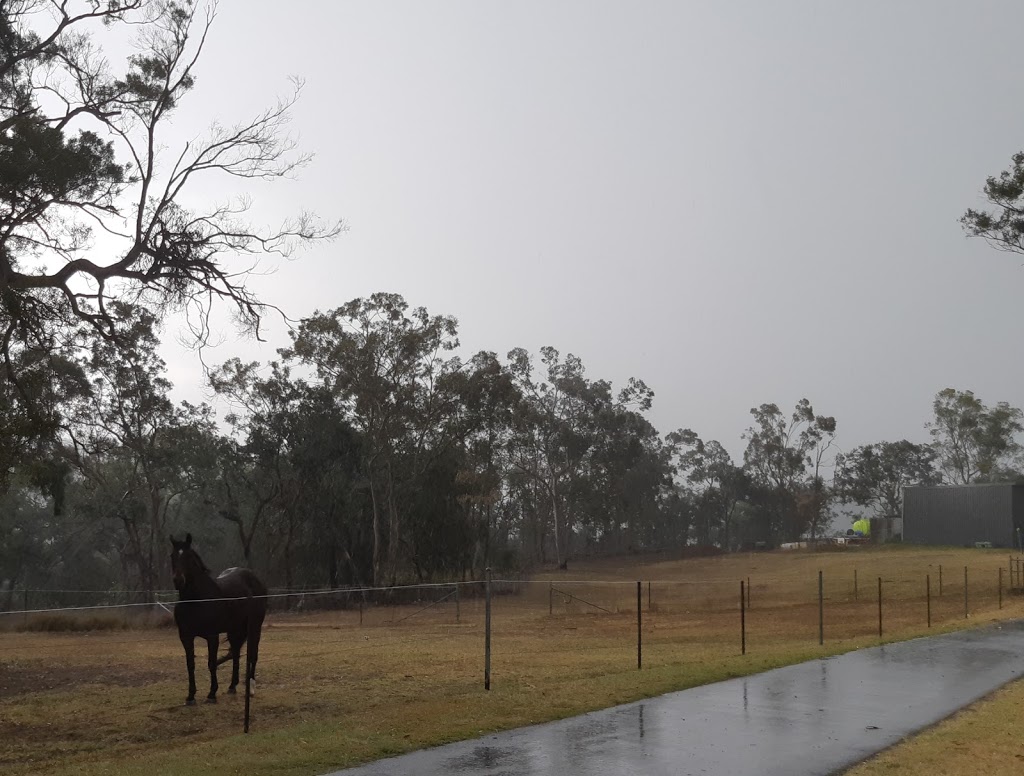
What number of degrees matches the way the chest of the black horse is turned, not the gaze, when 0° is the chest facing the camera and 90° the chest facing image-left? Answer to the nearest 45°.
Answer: approximately 45°
